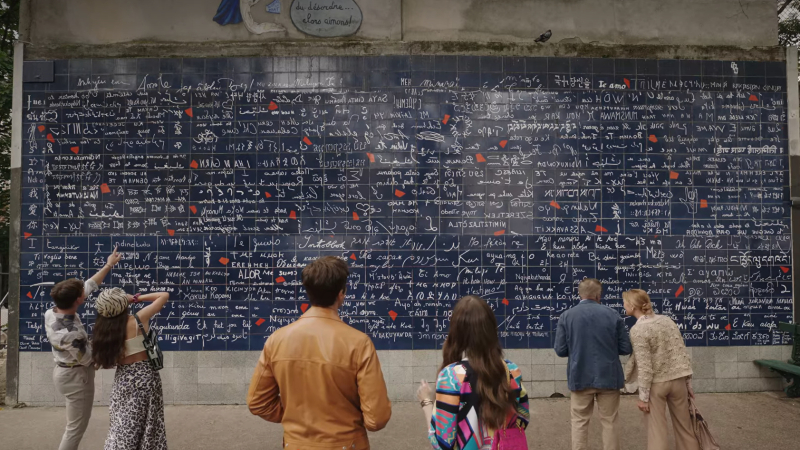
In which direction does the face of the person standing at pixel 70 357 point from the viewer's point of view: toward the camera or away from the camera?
away from the camera

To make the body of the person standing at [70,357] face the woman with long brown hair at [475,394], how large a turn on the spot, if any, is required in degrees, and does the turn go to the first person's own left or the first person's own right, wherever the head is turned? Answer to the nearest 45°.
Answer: approximately 90° to the first person's own right

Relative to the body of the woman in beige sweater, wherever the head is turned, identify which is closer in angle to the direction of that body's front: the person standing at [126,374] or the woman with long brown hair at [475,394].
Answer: the person standing

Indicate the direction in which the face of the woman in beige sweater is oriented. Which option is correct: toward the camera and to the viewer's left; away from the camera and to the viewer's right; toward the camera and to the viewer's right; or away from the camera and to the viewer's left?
away from the camera and to the viewer's left

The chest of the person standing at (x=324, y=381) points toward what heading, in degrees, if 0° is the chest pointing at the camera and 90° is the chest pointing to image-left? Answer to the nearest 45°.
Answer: approximately 180°

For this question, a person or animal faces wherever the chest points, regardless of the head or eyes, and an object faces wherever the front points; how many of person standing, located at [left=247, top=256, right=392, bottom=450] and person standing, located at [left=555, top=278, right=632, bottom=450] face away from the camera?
2

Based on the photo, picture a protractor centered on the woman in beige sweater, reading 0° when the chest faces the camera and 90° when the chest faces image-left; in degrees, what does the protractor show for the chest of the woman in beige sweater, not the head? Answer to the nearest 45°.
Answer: approximately 135°

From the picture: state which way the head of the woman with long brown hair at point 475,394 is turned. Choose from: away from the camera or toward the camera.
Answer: away from the camera

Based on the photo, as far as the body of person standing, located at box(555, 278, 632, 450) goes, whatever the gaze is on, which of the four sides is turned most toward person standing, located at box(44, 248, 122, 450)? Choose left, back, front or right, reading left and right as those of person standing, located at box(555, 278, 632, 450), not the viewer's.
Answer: left

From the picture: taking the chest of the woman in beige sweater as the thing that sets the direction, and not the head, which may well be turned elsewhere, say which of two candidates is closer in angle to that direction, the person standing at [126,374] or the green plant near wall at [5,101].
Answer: the green plant near wall

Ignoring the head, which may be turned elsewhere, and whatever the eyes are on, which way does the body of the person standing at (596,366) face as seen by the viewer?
away from the camera

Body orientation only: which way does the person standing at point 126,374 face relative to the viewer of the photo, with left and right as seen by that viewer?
facing away from the viewer and to the right of the viewer

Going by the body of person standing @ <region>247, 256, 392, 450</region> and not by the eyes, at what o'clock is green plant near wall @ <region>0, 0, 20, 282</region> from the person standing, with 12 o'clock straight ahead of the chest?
The green plant near wall is roughly at 11 o'clock from the person standing.
